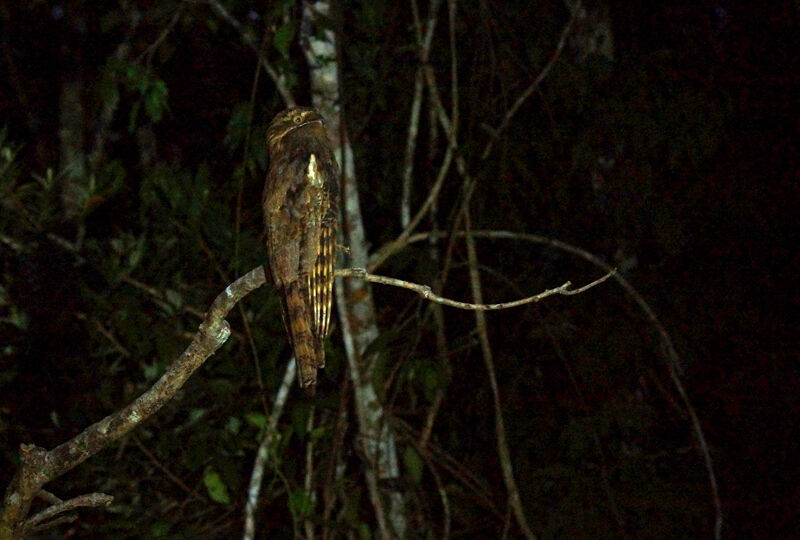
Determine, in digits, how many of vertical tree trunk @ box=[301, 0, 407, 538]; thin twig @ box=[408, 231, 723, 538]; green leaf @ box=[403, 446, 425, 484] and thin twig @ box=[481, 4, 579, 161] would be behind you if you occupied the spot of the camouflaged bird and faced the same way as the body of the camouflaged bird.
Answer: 0

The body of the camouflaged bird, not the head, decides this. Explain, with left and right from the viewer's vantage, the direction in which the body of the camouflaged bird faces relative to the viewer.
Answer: facing away from the viewer and to the right of the viewer

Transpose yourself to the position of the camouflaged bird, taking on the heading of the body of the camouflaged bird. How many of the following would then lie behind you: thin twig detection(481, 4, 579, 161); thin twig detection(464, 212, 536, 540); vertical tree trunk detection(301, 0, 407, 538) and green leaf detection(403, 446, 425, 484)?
0

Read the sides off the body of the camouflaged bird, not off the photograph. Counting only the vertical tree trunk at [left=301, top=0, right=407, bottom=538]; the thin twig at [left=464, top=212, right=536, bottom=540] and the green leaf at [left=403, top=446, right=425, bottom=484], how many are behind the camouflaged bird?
0

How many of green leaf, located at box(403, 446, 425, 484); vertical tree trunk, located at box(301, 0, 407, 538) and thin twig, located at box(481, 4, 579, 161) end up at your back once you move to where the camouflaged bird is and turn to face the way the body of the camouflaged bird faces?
0

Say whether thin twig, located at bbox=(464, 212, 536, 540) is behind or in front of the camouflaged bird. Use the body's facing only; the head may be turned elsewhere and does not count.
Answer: in front
